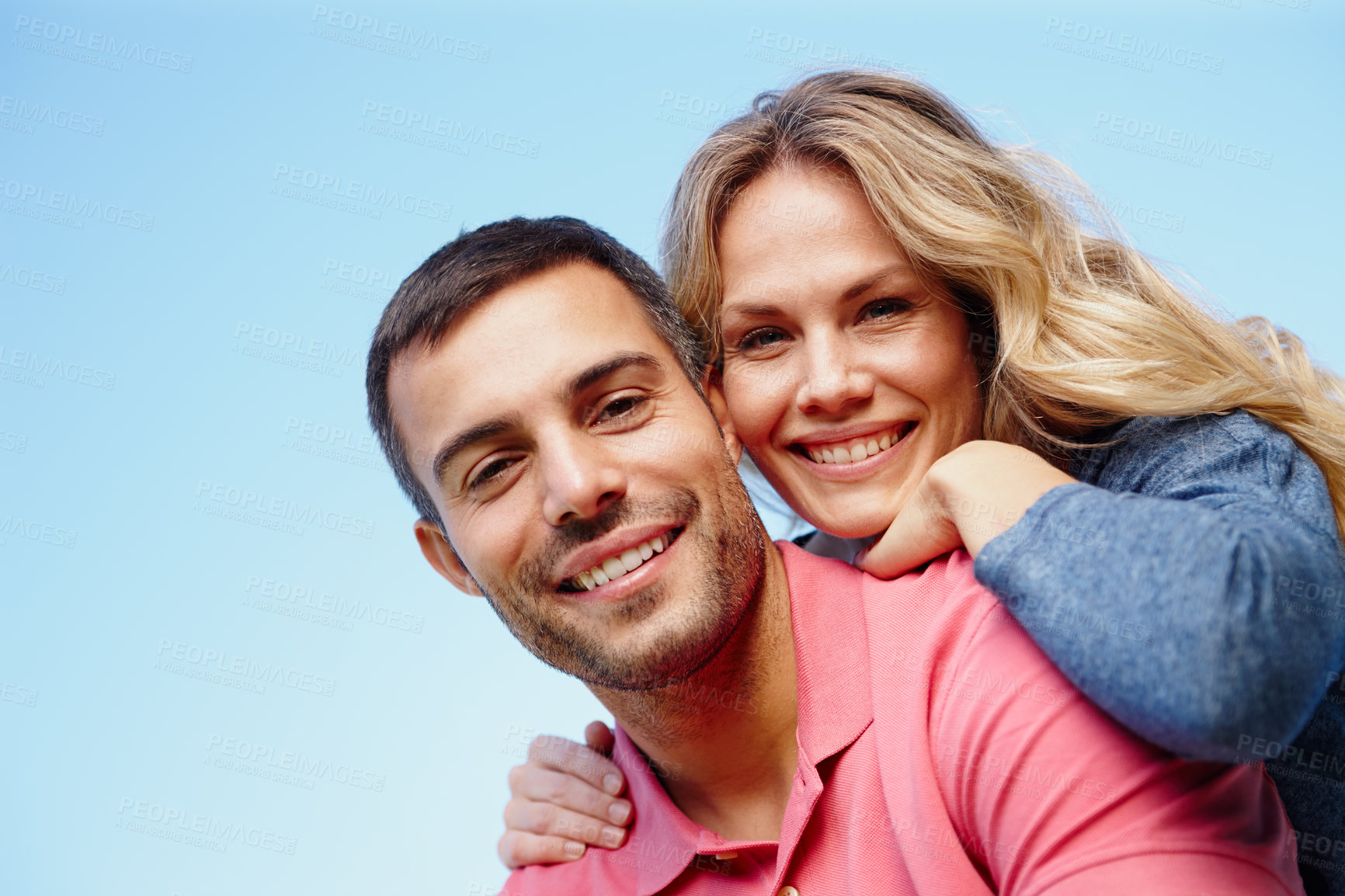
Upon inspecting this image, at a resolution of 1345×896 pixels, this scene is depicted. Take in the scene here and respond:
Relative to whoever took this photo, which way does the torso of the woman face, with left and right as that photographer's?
facing the viewer and to the left of the viewer

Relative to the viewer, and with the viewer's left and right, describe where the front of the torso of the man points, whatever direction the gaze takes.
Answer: facing the viewer
